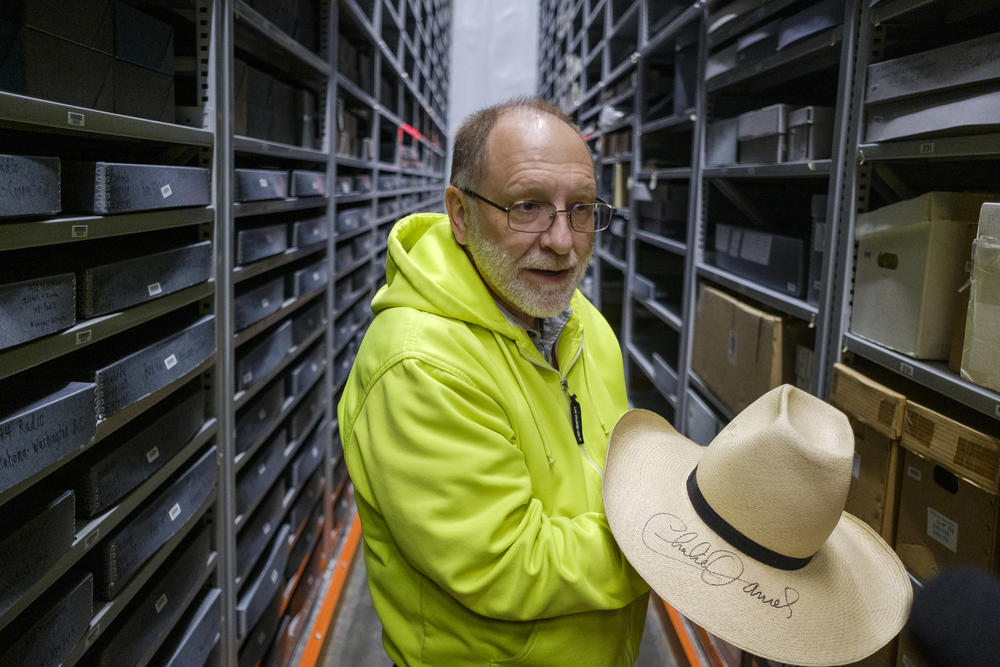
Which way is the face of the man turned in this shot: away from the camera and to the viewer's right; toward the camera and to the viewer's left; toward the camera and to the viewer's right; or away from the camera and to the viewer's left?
toward the camera and to the viewer's right

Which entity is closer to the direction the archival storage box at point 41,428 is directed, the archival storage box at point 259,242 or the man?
the man

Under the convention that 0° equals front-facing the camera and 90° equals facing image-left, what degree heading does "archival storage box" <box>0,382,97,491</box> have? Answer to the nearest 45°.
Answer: approximately 315°

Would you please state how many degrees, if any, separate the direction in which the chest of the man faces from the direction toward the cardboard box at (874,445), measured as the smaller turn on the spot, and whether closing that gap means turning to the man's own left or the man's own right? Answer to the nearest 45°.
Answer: approximately 90° to the man's own left

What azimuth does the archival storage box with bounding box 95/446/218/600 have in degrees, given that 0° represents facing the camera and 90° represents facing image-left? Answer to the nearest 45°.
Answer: approximately 315°

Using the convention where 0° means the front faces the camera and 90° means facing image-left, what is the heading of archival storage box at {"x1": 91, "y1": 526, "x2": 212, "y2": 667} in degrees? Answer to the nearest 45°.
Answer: approximately 315°
